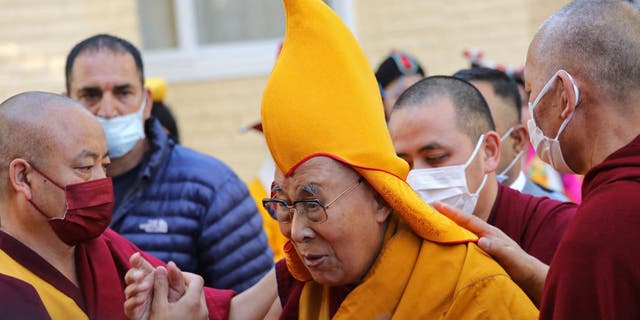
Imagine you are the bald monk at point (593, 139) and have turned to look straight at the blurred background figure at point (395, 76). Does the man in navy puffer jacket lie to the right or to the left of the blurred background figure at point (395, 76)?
left

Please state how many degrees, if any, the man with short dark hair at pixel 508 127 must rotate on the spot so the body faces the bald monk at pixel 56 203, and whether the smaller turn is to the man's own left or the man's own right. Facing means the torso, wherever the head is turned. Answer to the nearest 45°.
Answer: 0° — they already face them

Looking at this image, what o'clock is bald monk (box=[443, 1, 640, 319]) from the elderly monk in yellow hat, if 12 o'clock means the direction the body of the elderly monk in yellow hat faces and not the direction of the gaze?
The bald monk is roughly at 8 o'clock from the elderly monk in yellow hat.

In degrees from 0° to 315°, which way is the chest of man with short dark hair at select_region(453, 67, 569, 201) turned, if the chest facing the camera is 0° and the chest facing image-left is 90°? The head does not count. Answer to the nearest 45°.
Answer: approximately 45°

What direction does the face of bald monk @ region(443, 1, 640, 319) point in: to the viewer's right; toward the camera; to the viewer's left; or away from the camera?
to the viewer's left

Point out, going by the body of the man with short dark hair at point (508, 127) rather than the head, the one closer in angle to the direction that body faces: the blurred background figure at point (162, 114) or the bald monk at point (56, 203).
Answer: the bald monk

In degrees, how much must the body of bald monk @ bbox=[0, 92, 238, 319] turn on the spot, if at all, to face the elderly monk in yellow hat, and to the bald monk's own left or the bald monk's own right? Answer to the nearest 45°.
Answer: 0° — they already face them

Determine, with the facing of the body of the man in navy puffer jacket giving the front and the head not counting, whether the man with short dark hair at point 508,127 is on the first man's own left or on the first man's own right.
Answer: on the first man's own left

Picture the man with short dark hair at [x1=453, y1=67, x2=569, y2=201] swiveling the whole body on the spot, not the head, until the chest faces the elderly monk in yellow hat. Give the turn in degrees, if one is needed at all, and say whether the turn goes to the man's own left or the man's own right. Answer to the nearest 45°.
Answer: approximately 45° to the man's own left

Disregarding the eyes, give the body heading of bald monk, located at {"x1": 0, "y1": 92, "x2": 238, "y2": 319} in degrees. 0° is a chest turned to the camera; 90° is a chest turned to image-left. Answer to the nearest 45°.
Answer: approximately 315°
